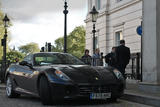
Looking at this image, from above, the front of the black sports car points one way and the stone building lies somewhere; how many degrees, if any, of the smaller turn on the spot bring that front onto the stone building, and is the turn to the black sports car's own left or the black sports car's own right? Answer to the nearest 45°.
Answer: approximately 135° to the black sports car's own left

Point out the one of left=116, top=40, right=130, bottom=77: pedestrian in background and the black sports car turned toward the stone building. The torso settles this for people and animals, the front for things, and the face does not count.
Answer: the pedestrian in background

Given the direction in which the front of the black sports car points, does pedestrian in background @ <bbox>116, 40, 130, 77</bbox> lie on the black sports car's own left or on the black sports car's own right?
on the black sports car's own left

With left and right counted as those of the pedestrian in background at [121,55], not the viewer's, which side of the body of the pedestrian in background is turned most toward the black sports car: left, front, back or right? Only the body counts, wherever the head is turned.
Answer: back

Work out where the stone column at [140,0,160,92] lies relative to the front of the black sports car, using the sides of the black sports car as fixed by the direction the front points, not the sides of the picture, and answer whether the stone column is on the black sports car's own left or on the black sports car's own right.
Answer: on the black sports car's own left

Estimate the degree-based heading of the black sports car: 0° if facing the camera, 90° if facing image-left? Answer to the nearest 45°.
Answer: approximately 315°

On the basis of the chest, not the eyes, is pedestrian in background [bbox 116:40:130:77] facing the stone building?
yes

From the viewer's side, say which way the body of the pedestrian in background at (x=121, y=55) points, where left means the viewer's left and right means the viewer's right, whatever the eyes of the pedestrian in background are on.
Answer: facing away from the viewer

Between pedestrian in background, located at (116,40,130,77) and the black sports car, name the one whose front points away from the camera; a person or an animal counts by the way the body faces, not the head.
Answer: the pedestrian in background

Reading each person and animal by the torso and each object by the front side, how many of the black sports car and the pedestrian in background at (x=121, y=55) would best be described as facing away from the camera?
1

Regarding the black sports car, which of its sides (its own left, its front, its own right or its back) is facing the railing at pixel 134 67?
left
